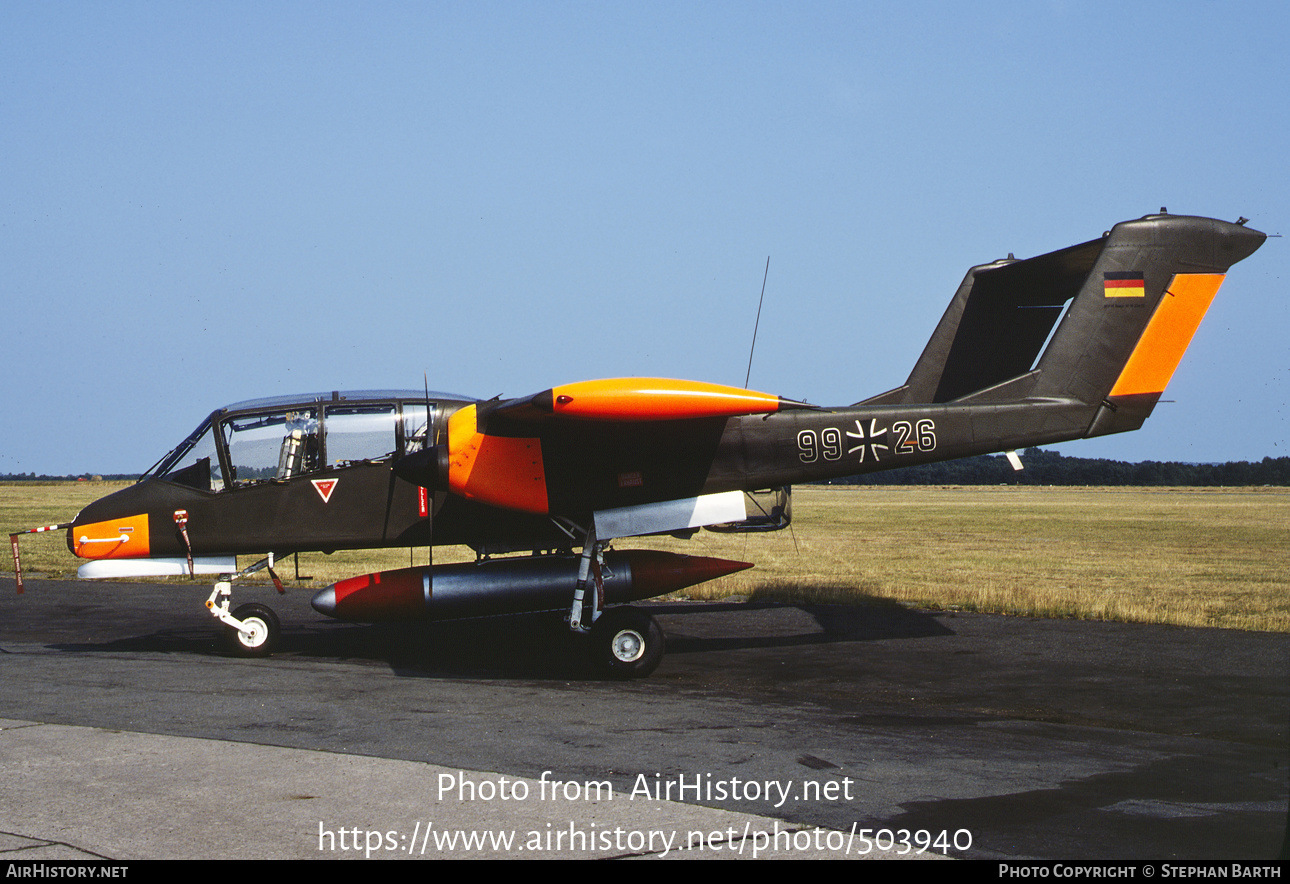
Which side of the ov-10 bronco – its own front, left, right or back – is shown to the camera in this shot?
left
